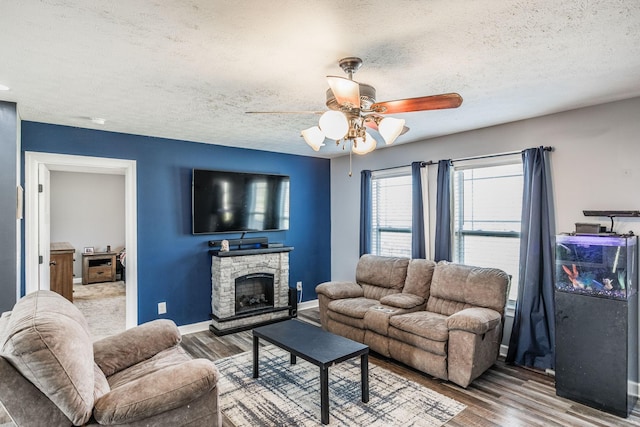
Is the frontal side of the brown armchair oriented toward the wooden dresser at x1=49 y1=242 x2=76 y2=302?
no

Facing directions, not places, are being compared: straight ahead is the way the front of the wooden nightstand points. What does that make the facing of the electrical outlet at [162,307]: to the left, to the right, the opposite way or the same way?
the same way

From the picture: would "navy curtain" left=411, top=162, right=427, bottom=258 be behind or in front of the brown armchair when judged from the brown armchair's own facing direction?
in front

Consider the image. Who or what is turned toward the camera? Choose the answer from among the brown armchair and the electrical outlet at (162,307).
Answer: the electrical outlet

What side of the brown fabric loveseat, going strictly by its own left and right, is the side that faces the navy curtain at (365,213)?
right

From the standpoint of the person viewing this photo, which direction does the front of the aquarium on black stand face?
facing the viewer and to the left of the viewer

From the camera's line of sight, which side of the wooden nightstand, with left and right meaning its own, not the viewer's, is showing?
front

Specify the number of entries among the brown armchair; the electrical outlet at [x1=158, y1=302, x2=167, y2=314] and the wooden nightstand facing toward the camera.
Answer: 2

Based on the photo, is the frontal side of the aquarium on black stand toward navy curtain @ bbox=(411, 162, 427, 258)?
no

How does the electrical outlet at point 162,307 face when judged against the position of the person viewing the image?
facing the viewer

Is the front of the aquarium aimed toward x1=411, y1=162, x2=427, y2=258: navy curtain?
no

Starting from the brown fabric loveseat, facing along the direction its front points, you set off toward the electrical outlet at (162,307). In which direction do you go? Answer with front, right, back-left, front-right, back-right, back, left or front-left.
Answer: front-right
